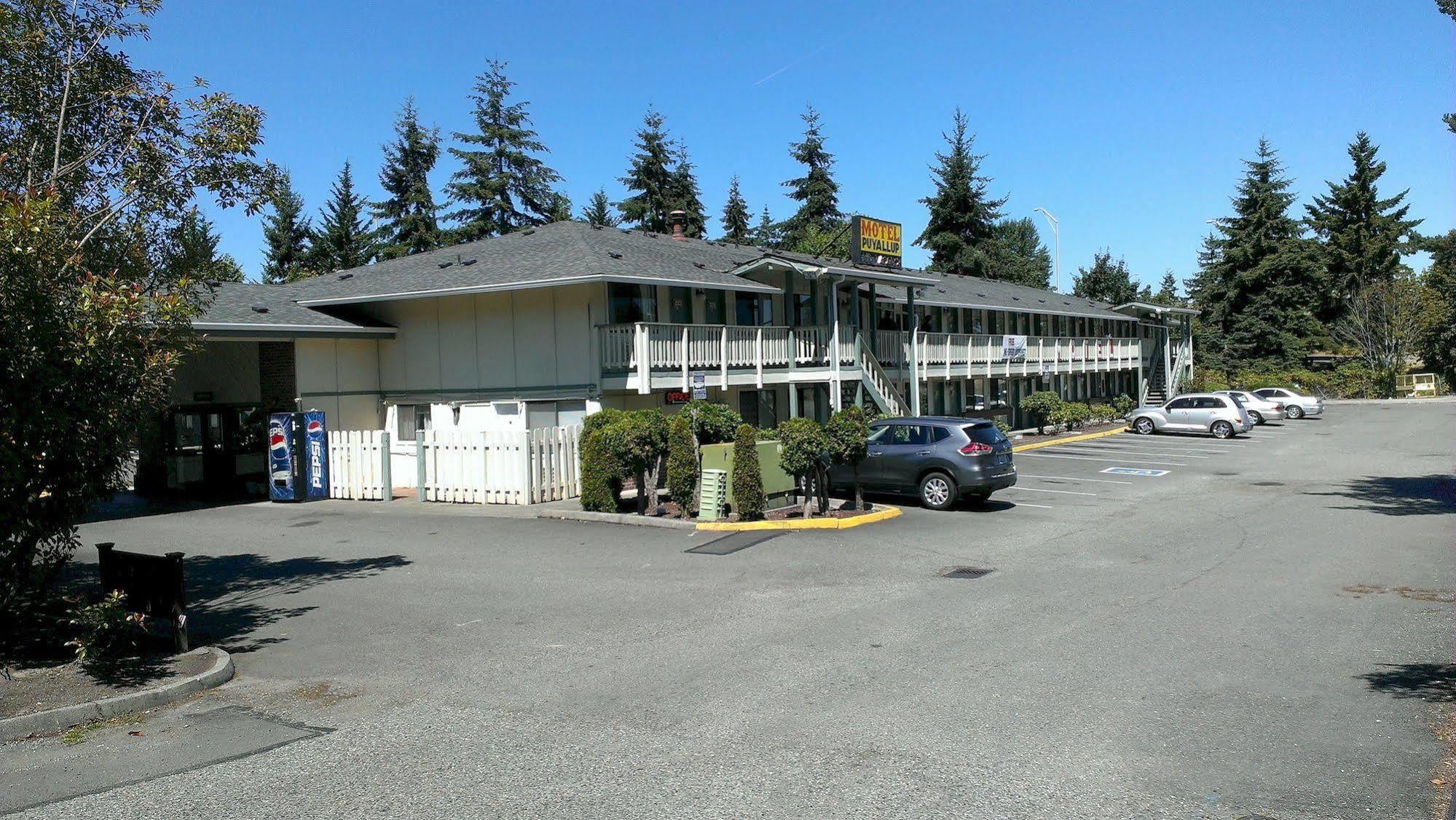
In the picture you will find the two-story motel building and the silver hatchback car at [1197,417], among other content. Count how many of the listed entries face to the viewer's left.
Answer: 1

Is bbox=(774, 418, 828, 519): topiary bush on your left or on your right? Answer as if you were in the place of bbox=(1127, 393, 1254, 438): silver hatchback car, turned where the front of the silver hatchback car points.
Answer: on your left

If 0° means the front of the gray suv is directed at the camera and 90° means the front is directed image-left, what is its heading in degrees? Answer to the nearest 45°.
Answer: approximately 135°

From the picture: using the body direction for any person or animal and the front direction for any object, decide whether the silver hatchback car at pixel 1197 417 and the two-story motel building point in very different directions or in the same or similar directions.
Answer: very different directions

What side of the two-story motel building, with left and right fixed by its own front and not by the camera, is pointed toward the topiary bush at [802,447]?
front

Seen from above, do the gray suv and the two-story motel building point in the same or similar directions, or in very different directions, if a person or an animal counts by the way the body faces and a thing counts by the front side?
very different directions

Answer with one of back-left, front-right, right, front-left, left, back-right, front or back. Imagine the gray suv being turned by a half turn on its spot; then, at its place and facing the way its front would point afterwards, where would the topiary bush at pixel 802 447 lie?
right

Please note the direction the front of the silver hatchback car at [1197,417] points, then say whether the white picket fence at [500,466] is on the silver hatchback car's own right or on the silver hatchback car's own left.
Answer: on the silver hatchback car's own left

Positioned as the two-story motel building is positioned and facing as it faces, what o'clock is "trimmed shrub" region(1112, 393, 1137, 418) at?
The trimmed shrub is roughly at 9 o'clock from the two-story motel building.

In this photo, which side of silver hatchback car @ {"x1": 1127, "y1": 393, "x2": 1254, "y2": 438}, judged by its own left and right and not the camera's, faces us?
left

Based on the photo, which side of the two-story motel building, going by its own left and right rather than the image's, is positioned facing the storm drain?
front

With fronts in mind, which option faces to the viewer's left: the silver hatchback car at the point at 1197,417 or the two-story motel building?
the silver hatchback car
